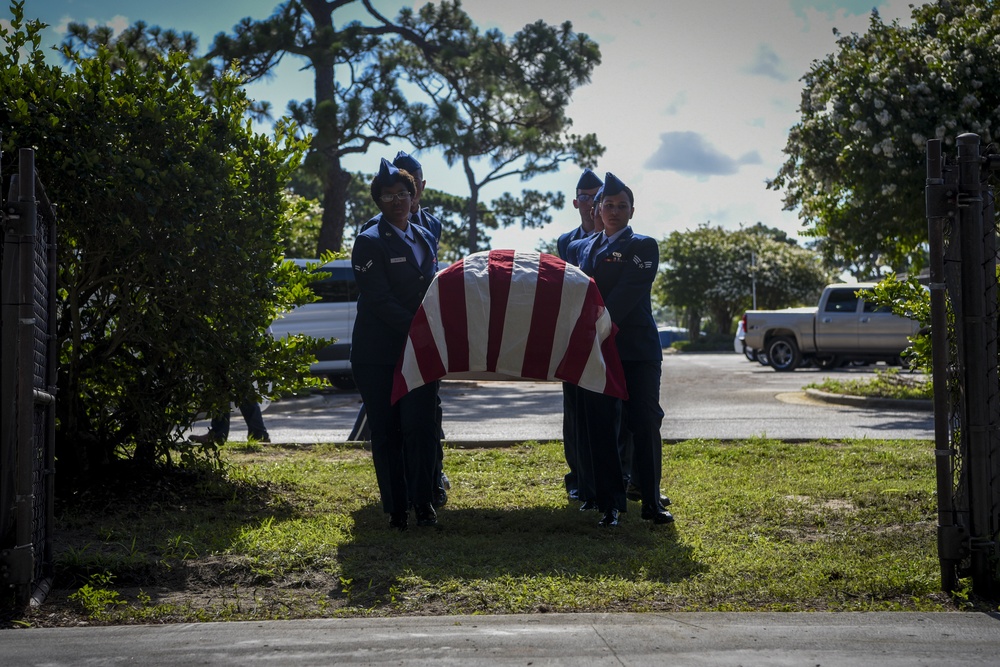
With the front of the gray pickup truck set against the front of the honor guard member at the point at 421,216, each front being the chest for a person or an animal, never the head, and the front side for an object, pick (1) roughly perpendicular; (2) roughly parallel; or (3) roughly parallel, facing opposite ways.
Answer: roughly perpendicular

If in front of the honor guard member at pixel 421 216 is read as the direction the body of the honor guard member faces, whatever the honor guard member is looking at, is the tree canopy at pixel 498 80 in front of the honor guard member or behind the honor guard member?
behind

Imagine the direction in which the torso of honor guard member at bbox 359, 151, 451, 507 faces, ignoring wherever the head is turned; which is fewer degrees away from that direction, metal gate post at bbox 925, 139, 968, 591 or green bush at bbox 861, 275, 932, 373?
the metal gate post

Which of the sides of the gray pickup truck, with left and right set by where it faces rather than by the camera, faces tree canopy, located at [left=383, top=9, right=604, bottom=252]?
back

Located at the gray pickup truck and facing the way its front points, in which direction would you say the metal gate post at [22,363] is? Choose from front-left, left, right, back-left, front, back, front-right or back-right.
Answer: right

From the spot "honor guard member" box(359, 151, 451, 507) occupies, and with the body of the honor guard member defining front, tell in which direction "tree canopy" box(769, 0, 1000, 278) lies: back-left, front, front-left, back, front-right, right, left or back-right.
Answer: back-left

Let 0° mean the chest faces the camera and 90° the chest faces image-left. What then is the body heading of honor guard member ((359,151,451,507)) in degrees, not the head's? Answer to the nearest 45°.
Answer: approximately 0°

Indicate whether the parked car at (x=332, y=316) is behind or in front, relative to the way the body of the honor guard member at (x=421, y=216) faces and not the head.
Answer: behind

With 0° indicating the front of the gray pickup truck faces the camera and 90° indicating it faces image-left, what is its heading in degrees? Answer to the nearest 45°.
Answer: approximately 270°

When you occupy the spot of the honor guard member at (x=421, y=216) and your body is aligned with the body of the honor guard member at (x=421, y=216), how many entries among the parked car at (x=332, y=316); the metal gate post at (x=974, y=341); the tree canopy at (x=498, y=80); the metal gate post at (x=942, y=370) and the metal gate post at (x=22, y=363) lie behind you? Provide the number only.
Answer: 2

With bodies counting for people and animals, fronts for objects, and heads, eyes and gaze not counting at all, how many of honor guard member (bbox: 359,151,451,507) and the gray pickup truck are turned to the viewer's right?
1
